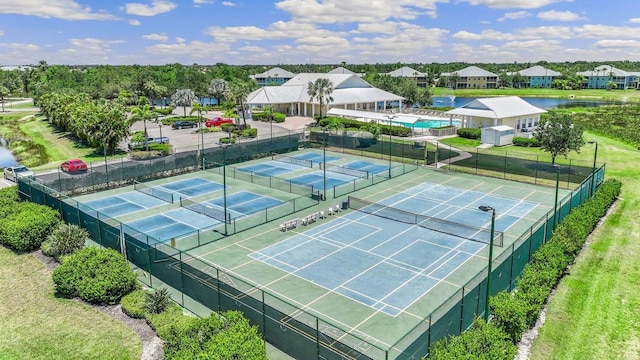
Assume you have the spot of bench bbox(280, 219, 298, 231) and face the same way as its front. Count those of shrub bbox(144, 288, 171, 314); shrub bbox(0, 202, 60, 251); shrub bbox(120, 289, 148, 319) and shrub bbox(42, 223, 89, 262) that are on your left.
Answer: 0

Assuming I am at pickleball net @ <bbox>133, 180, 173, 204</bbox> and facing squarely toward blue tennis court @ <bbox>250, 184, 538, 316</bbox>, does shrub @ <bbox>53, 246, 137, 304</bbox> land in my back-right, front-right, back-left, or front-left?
front-right

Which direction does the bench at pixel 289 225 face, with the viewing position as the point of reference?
facing the viewer and to the right of the viewer

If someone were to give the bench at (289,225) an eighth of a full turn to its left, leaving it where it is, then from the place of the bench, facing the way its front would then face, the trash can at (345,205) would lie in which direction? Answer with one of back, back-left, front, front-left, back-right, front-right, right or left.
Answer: front-left

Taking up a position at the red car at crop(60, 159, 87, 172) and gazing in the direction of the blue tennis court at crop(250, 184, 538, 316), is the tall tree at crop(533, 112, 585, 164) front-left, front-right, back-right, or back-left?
front-left

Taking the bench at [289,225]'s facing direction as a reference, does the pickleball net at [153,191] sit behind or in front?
behind

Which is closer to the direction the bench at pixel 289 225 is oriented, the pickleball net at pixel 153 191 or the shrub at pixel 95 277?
the shrub

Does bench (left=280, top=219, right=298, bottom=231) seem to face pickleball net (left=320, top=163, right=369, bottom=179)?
no

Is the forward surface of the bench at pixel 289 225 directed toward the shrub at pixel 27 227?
no

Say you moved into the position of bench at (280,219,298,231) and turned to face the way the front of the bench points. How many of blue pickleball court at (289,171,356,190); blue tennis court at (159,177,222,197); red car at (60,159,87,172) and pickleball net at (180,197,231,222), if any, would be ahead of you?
0

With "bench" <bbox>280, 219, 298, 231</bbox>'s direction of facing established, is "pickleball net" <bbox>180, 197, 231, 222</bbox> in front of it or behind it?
behind

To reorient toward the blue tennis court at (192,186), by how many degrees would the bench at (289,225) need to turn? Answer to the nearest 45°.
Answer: approximately 180°

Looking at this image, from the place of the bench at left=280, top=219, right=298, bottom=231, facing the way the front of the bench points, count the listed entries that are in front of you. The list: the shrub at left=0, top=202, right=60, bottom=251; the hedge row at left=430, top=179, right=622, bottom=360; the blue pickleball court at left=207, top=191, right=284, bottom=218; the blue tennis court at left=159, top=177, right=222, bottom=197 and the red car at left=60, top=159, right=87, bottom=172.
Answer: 1

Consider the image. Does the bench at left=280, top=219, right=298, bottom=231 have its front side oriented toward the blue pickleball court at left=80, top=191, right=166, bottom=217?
no

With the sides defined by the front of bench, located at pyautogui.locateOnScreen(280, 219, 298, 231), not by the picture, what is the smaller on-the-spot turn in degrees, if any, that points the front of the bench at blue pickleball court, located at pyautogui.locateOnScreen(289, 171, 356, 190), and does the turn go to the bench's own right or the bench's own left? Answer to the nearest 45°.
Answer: approximately 135° to the bench's own left

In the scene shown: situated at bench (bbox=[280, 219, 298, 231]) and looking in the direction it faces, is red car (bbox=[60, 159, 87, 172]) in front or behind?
behind

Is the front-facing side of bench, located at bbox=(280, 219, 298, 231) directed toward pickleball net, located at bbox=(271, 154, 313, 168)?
no

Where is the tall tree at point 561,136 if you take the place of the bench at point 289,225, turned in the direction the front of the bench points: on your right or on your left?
on your left

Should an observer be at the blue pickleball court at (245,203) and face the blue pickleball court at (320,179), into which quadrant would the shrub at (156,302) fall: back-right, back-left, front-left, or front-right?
back-right
